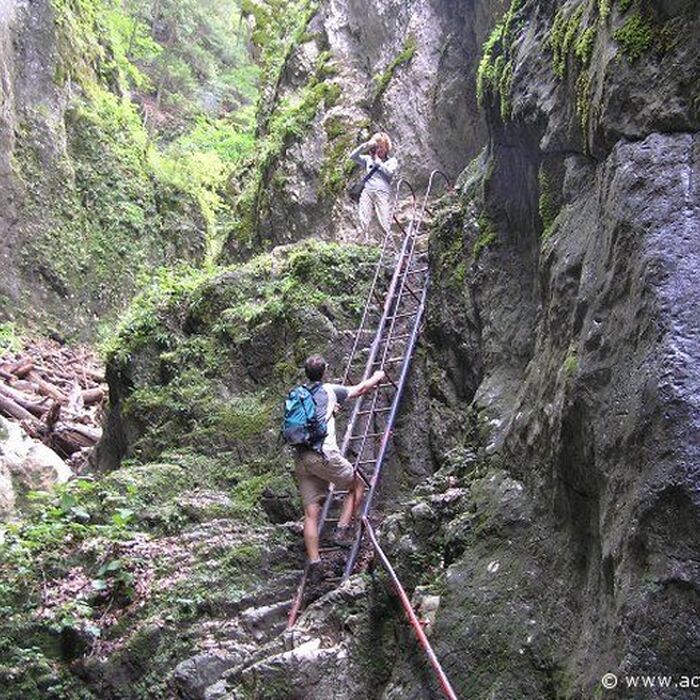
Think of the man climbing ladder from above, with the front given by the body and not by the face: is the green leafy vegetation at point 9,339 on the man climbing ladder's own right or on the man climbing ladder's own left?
on the man climbing ladder's own left

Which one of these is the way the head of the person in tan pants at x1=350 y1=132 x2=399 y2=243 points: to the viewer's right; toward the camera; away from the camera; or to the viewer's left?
toward the camera

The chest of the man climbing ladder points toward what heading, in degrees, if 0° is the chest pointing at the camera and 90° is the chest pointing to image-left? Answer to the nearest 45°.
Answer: approximately 225°

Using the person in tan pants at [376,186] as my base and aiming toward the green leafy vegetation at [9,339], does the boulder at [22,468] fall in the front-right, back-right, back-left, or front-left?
front-left

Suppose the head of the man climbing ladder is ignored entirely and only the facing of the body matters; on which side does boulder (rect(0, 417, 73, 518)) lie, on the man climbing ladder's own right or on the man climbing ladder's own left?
on the man climbing ladder's own left
